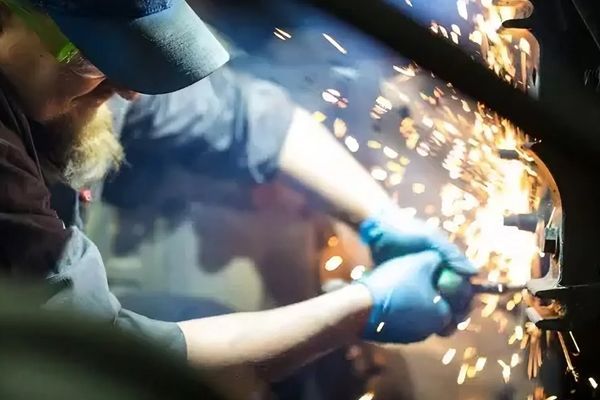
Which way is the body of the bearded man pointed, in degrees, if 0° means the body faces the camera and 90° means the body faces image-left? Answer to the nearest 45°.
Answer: approximately 270°

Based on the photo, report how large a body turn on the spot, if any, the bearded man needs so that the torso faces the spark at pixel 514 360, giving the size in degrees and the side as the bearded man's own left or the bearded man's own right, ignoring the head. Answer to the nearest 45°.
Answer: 0° — they already face it

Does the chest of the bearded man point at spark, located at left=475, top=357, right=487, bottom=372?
yes

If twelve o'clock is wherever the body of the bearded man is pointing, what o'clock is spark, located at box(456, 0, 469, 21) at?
The spark is roughly at 11 o'clock from the bearded man.

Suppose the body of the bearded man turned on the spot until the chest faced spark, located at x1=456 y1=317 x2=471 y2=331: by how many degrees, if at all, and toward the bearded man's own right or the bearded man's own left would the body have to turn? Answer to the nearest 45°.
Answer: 0° — they already face it

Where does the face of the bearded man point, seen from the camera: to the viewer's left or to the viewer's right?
to the viewer's right

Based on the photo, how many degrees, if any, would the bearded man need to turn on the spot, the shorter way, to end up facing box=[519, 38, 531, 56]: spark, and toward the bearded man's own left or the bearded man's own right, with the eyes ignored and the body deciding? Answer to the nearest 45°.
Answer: approximately 45° to the bearded man's own left
